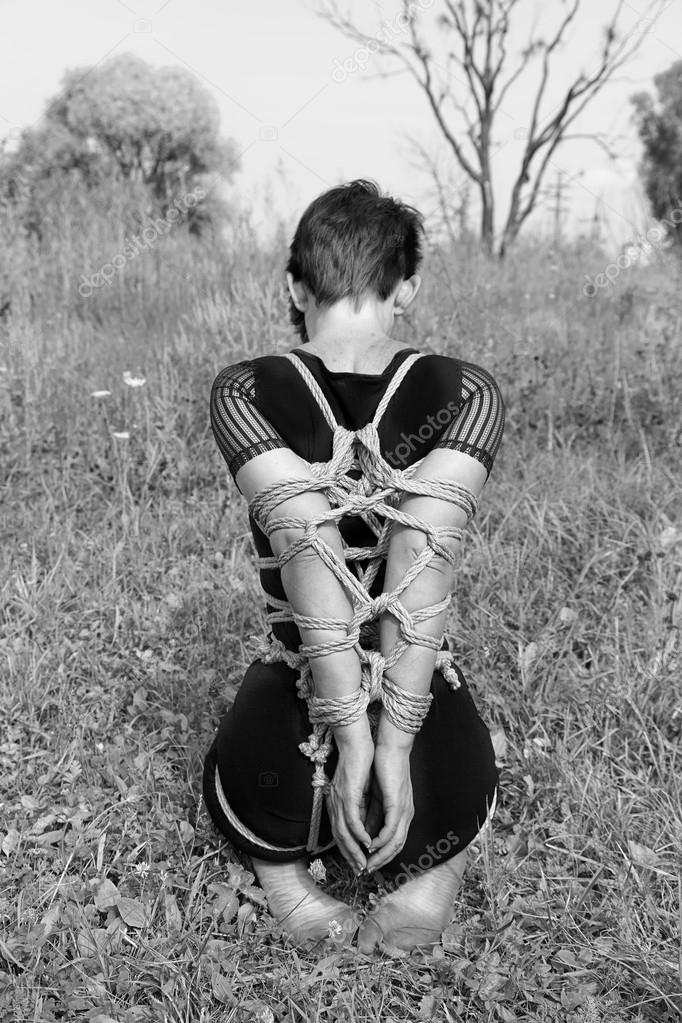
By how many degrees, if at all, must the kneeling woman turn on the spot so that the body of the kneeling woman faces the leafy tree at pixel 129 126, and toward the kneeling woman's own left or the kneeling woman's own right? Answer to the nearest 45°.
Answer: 0° — they already face it

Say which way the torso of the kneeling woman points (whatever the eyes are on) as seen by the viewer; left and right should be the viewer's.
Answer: facing away from the viewer

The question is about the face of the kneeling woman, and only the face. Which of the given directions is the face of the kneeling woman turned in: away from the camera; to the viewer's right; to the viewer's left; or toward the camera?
away from the camera
